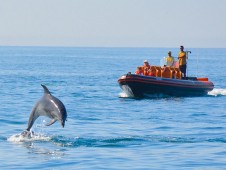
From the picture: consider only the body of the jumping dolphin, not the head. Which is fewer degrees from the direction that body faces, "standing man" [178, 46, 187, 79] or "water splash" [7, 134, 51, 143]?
the standing man

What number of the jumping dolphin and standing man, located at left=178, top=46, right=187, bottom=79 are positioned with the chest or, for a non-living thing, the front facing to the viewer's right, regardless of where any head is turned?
1

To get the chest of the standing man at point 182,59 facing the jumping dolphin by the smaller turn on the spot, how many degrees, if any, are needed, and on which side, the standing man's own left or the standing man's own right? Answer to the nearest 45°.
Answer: approximately 45° to the standing man's own left

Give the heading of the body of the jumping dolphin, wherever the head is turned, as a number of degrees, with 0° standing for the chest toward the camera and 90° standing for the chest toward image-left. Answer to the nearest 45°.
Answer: approximately 270°
